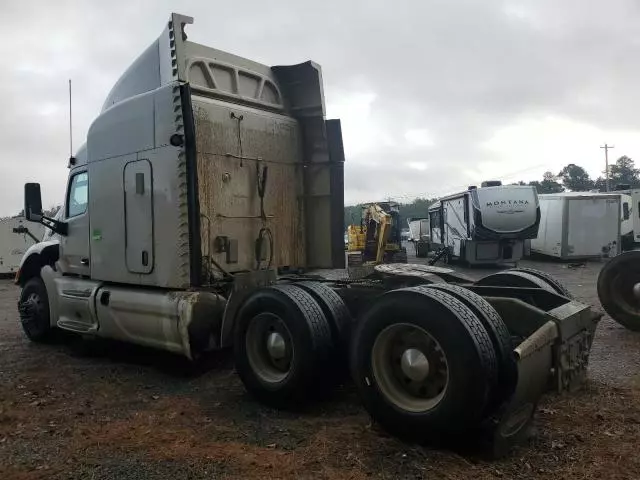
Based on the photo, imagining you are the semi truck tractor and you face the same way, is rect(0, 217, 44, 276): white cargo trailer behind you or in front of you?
in front

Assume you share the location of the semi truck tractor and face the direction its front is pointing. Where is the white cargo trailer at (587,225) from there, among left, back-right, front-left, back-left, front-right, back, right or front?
right

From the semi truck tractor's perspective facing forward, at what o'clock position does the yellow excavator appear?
The yellow excavator is roughly at 2 o'clock from the semi truck tractor.

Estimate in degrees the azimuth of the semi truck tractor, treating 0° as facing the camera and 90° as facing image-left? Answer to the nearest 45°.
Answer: approximately 135°

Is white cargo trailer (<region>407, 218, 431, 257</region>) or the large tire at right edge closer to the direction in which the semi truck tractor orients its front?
the white cargo trailer

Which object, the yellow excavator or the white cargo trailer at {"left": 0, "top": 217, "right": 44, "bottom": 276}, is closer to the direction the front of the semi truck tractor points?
the white cargo trailer

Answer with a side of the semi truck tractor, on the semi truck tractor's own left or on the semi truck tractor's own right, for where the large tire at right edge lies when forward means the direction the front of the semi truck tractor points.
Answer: on the semi truck tractor's own right

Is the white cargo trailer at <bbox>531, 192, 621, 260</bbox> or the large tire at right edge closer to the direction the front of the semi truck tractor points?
the white cargo trailer
